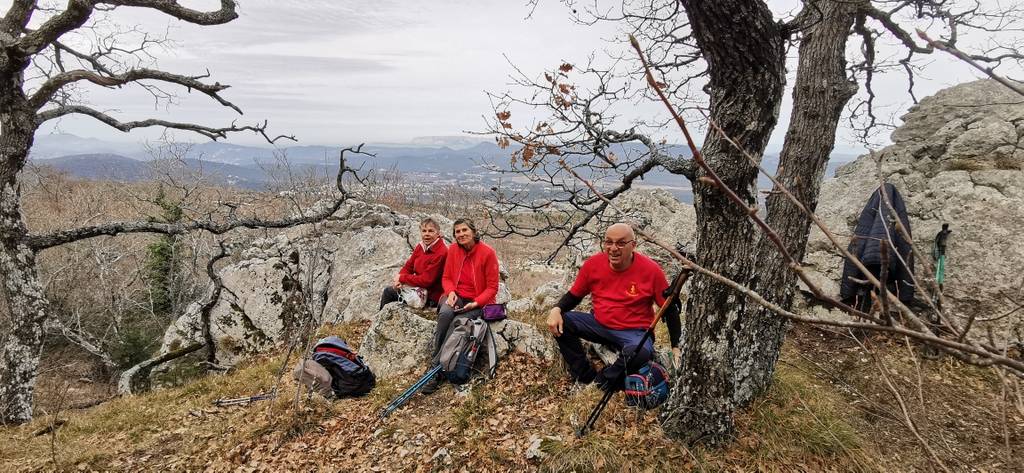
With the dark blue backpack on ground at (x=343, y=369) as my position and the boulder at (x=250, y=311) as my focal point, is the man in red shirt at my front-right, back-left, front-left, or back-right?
back-right

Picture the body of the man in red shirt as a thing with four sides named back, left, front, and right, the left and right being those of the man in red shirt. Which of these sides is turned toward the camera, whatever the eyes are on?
front

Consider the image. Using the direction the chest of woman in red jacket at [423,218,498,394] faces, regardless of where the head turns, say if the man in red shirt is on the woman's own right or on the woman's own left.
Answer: on the woman's own left

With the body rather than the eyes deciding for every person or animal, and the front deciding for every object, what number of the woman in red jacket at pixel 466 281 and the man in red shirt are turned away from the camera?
0

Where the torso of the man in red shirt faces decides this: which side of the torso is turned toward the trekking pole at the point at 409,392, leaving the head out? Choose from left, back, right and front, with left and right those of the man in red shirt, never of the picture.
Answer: right

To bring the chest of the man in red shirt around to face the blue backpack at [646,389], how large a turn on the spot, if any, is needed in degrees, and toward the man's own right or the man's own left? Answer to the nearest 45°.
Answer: approximately 45° to the man's own left

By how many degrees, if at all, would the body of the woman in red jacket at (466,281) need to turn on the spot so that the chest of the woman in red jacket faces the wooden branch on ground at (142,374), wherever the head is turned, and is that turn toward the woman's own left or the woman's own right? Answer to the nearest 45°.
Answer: approximately 90° to the woman's own right

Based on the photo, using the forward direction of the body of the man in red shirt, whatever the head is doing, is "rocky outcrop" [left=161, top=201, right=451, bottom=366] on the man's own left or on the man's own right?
on the man's own right

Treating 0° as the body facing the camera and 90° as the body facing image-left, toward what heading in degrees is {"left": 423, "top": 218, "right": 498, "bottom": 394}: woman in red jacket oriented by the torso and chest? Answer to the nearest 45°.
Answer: approximately 45°

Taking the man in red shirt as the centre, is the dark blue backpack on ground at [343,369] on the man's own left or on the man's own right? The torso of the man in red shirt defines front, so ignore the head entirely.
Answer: on the man's own right

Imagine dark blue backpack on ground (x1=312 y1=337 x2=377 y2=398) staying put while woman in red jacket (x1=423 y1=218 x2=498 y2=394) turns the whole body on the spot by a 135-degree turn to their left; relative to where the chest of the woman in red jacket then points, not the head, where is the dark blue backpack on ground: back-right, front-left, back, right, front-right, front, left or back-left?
back

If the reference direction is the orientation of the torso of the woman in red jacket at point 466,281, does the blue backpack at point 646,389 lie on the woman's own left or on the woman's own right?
on the woman's own left
